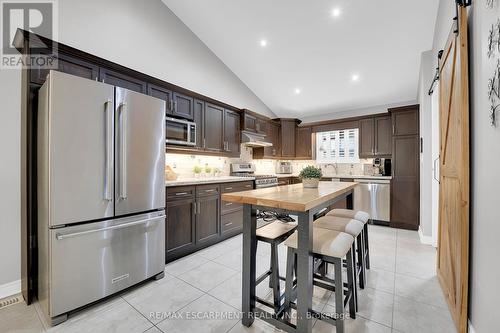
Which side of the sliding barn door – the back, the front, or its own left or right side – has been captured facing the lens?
left

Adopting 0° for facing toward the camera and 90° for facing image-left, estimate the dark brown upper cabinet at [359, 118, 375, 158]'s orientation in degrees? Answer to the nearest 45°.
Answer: approximately 0°

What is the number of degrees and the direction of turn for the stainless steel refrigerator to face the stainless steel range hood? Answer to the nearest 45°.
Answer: approximately 90° to its left

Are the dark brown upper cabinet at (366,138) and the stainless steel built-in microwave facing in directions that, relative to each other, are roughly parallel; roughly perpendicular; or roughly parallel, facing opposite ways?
roughly perpendicular

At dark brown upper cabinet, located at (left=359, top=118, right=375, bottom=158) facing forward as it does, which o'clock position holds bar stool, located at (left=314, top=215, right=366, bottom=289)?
The bar stool is roughly at 12 o'clock from the dark brown upper cabinet.

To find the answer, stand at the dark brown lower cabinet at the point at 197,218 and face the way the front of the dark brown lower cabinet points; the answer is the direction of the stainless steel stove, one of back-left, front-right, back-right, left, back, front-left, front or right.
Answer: left

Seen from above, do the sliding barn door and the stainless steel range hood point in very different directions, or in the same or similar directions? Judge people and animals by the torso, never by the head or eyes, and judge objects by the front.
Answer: very different directions

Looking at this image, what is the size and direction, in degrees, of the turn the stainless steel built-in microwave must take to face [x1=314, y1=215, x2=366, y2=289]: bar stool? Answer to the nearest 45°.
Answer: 0° — it already faces it

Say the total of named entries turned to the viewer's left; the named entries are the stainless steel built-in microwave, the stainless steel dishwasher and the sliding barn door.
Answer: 1

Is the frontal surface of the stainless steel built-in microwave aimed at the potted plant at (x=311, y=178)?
yes

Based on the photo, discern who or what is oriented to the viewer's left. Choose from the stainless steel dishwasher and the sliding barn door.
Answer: the sliding barn door

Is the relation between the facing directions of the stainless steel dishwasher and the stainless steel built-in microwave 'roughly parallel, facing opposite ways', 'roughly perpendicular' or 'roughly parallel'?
roughly perpendicular

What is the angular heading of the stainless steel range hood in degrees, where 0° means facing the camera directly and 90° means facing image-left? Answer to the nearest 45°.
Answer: approximately 315°

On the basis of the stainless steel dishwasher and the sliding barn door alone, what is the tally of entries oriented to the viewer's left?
1

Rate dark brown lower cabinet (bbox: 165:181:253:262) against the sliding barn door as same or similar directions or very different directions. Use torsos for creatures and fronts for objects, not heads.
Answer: very different directions

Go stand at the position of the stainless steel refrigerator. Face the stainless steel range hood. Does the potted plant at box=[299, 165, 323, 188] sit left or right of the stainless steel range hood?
right
